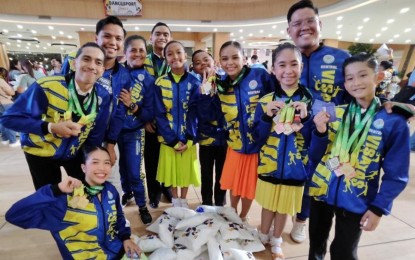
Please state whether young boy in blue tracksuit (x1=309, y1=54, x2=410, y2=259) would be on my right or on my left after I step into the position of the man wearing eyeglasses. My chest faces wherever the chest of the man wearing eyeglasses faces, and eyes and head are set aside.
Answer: on my left

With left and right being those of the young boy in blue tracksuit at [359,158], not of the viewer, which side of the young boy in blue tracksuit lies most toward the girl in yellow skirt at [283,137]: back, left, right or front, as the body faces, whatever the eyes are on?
right

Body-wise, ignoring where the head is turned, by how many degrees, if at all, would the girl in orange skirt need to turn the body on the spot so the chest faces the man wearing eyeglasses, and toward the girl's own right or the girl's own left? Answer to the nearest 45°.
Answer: approximately 90° to the girl's own left

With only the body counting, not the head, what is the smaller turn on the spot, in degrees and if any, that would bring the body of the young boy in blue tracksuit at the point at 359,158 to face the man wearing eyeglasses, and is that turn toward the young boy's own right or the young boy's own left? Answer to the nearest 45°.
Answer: approximately 90° to the young boy's own right

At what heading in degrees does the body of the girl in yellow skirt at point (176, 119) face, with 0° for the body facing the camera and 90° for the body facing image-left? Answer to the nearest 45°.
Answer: approximately 0°

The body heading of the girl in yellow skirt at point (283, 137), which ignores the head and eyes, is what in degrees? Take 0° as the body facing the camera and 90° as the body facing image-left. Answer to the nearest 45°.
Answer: approximately 0°
